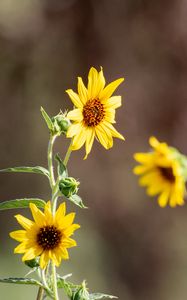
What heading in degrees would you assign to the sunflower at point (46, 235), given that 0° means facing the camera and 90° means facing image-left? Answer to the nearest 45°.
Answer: approximately 0°
